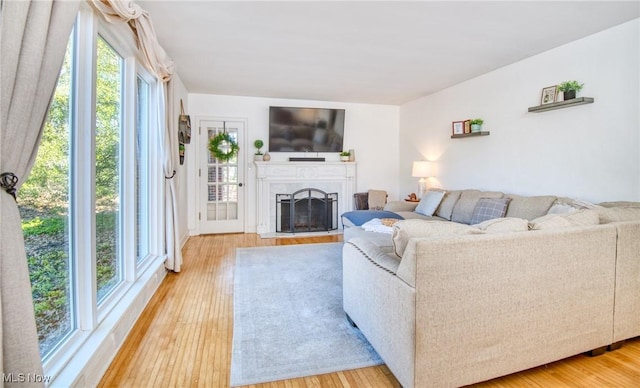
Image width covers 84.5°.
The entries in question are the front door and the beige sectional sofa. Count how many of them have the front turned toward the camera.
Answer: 1

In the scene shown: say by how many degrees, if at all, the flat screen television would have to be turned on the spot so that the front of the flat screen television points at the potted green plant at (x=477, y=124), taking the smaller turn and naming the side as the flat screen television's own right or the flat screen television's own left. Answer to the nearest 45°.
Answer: approximately 45° to the flat screen television's own left

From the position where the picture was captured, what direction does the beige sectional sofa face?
facing away from the viewer and to the left of the viewer

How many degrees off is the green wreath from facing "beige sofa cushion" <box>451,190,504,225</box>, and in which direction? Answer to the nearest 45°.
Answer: approximately 45° to its left

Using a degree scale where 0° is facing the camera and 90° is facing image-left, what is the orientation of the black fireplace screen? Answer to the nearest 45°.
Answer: approximately 0°

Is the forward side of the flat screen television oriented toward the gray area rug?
yes

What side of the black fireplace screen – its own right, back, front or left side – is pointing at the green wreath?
right

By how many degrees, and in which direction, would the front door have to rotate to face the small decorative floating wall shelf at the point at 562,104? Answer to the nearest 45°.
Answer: approximately 45° to its left
